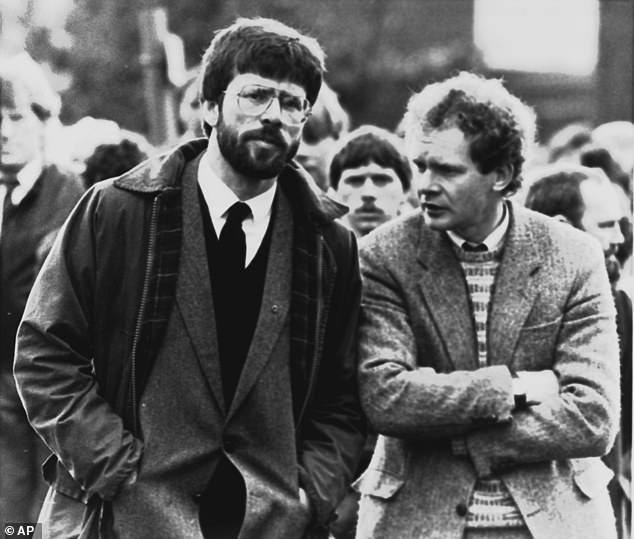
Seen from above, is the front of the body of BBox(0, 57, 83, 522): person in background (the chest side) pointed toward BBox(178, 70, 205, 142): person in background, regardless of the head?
no

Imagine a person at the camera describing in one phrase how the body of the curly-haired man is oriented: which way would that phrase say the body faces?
toward the camera

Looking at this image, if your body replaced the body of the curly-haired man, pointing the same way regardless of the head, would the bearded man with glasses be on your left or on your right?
on your right

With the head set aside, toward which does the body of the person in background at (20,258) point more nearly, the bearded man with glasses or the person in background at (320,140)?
the bearded man with glasses

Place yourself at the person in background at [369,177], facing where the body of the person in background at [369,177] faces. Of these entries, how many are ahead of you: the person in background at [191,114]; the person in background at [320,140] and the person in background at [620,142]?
0

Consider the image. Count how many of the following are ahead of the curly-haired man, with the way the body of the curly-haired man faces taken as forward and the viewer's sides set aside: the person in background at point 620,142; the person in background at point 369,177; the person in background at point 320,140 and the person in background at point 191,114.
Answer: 0

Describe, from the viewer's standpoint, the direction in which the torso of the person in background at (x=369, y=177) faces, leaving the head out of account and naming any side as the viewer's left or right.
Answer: facing the viewer

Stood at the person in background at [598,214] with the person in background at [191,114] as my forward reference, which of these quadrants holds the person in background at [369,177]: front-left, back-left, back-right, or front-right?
front-left

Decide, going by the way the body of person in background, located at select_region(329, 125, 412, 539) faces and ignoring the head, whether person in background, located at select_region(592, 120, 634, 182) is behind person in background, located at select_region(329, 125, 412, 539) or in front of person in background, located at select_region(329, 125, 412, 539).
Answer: behind

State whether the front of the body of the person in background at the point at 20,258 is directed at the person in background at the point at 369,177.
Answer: no

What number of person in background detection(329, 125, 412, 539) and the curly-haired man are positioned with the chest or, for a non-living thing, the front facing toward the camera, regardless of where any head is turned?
2

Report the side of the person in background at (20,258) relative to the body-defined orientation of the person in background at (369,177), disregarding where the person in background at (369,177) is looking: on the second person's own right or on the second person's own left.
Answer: on the second person's own right

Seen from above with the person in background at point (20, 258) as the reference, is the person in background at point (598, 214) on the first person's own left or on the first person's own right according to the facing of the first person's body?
on the first person's own left

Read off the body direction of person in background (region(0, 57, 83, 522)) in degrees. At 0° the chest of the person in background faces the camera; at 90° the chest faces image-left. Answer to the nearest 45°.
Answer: approximately 45°

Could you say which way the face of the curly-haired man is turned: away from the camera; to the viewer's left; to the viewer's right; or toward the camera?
to the viewer's left

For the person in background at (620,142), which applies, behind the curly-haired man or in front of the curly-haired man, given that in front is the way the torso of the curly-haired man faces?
behind

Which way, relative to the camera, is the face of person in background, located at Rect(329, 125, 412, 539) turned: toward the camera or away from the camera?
toward the camera
